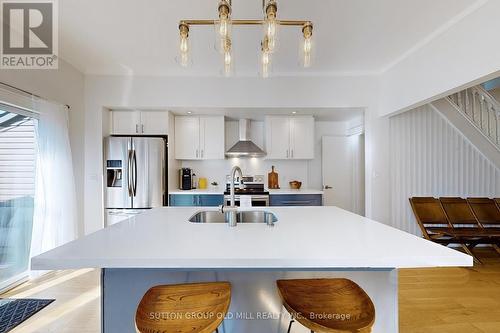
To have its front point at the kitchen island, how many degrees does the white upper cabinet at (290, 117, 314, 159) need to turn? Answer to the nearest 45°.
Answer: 0° — it already faces it

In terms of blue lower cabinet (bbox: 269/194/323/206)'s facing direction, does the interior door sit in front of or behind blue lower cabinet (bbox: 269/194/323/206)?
behind

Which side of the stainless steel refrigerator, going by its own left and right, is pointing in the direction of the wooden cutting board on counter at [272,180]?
left

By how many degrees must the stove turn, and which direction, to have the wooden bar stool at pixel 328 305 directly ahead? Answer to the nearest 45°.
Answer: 0° — it already faces it

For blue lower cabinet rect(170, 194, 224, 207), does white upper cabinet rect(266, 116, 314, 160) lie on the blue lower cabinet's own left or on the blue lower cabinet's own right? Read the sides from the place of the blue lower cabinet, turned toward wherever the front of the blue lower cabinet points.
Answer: on the blue lower cabinet's own left

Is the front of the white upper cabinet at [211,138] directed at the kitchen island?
yes

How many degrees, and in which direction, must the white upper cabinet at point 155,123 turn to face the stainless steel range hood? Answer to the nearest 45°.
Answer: approximately 90° to its left
